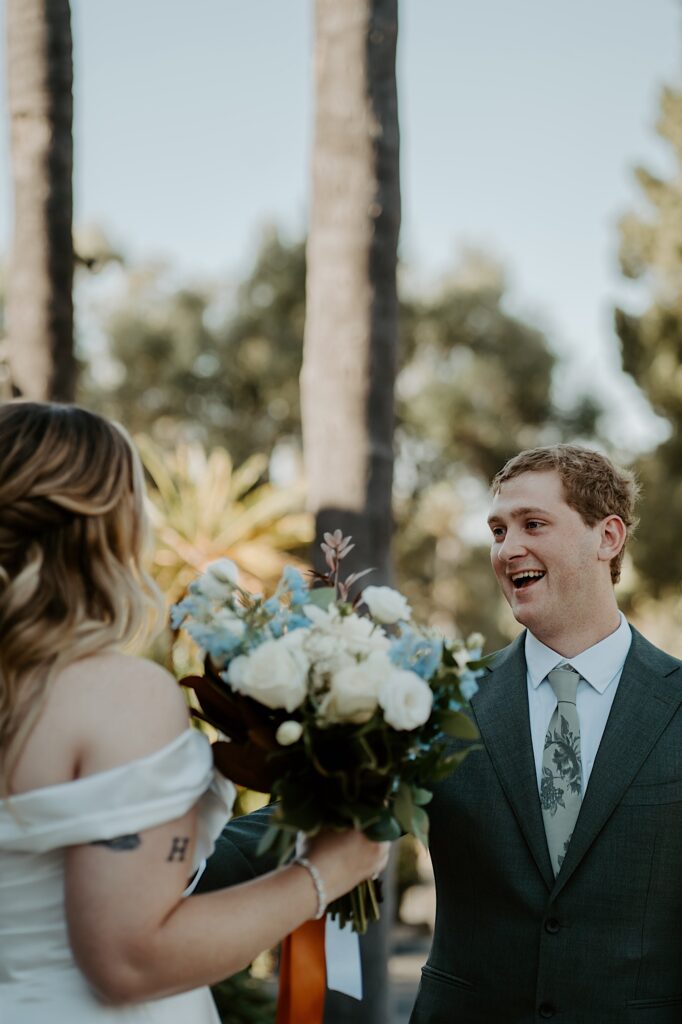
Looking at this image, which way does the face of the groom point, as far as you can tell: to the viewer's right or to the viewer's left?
to the viewer's left

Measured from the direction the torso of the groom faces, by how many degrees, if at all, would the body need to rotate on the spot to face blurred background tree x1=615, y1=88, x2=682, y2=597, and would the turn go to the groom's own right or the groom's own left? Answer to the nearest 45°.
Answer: approximately 135° to the groom's own right

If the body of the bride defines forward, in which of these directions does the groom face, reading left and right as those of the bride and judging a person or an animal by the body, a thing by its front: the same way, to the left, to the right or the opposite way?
the opposite way

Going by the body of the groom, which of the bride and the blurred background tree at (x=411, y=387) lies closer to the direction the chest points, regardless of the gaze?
the bride

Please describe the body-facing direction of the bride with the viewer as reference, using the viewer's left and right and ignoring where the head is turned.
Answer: facing away from the viewer and to the right of the viewer

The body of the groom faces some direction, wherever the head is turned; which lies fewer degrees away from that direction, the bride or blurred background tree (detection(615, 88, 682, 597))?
the bride

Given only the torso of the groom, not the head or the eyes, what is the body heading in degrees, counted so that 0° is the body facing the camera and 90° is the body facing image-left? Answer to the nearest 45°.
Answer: approximately 45°

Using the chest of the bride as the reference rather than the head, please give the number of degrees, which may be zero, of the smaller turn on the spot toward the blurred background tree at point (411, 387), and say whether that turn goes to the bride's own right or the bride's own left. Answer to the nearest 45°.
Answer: approximately 45° to the bride's own left

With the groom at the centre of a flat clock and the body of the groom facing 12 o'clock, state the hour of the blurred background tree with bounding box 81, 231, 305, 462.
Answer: The blurred background tree is roughly at 4 o'clock from the groom.

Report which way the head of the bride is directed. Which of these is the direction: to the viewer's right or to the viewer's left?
to the viewer's right
